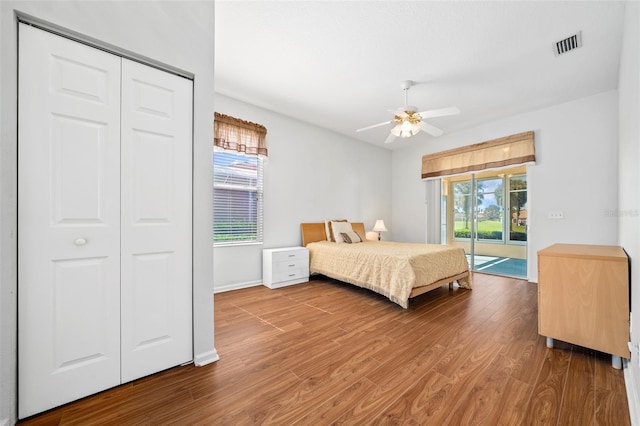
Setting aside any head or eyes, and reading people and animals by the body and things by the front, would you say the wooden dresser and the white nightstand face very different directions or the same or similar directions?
very different directions

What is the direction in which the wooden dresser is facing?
to the viewer's left

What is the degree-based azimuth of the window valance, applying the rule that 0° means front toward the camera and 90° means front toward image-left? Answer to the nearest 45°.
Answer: approximately 315°

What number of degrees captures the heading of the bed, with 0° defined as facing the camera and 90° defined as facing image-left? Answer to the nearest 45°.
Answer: approximately 315°

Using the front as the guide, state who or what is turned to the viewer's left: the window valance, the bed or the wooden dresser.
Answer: the wooden dresser

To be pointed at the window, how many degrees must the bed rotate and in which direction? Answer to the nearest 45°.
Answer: approximately 135° to its right

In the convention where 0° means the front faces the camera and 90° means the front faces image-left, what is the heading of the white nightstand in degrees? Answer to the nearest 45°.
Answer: approximately 315°

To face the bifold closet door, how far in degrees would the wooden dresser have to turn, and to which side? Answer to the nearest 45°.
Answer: approximately 45° to its left

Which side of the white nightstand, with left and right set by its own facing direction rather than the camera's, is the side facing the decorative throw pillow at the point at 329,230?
left

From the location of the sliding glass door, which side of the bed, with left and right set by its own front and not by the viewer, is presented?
left
